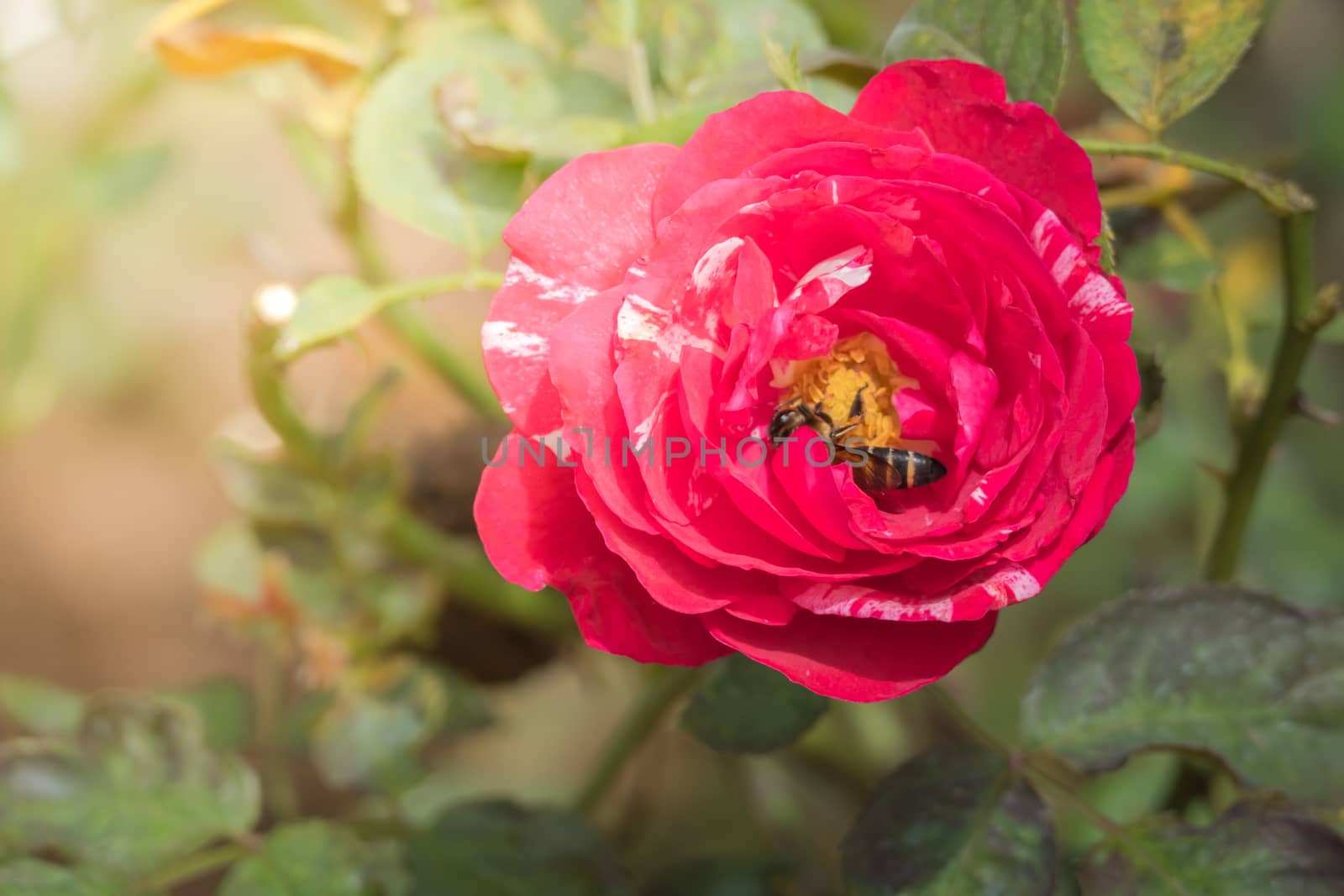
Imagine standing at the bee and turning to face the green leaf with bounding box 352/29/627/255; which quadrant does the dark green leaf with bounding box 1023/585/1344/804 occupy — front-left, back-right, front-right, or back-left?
back-right

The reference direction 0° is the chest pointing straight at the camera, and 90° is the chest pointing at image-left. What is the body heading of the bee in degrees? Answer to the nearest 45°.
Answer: approximately 90°
